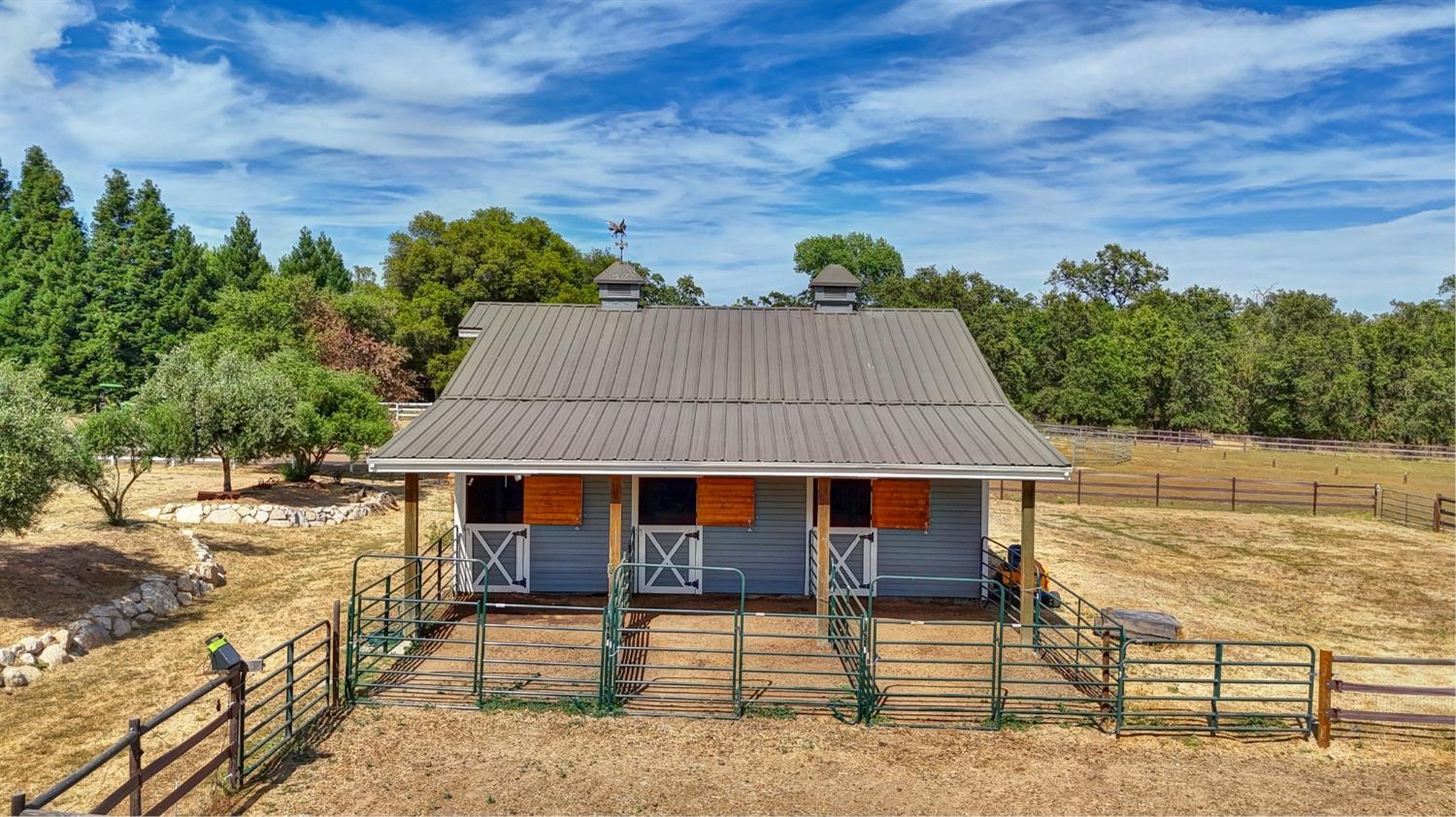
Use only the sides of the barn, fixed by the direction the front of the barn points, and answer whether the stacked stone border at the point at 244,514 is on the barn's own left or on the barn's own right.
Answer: on the barn's own right

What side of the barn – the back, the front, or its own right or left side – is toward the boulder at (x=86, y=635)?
right

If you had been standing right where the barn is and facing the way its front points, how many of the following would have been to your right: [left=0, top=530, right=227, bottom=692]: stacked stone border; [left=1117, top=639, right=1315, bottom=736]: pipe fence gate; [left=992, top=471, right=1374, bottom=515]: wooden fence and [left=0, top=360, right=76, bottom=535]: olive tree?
2

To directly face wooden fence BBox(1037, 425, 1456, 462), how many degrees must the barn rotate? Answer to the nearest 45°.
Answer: approximately 135° to its left

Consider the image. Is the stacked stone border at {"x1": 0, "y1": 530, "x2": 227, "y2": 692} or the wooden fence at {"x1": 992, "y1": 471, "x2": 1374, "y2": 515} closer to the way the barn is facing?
the stacked stone border

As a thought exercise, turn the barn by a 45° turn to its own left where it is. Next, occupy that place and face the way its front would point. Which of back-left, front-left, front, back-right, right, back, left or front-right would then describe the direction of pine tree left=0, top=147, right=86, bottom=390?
back

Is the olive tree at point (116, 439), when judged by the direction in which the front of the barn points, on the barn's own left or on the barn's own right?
on the barn's own right

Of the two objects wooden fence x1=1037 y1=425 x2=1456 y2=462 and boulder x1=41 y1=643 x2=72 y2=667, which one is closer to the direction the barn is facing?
the boulder

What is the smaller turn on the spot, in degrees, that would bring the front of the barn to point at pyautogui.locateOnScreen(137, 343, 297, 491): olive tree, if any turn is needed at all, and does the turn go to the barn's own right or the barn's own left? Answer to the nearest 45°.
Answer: approximately 135° to the barn's own right

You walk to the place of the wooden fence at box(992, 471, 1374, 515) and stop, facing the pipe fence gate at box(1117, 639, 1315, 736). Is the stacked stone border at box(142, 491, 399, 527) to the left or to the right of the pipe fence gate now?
right

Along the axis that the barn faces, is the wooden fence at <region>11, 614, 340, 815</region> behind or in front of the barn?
in front

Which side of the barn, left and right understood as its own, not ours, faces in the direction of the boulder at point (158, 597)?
right

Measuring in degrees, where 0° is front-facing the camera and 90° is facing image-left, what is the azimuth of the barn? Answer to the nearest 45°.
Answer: approximately 0°
